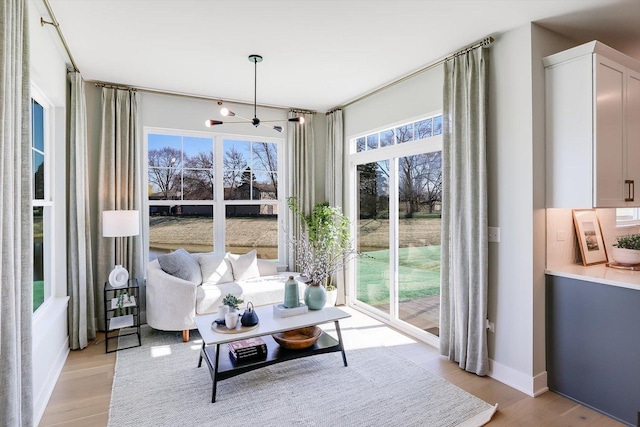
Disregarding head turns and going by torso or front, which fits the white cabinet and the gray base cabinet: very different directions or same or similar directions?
same or similar directions

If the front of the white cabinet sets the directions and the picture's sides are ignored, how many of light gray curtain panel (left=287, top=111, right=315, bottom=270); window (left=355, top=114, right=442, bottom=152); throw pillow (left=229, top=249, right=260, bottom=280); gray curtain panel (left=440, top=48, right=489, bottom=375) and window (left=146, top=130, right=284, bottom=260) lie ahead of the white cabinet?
0

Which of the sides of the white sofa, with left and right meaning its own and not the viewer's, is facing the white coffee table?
front

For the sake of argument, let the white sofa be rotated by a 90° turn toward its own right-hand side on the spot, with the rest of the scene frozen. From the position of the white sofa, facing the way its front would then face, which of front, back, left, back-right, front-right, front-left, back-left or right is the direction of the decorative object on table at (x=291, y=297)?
left

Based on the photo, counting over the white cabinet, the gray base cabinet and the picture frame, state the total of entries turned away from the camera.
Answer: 0

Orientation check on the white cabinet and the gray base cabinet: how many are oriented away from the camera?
0

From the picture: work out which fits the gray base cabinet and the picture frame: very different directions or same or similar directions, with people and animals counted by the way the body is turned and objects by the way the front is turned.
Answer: same or similar directions
